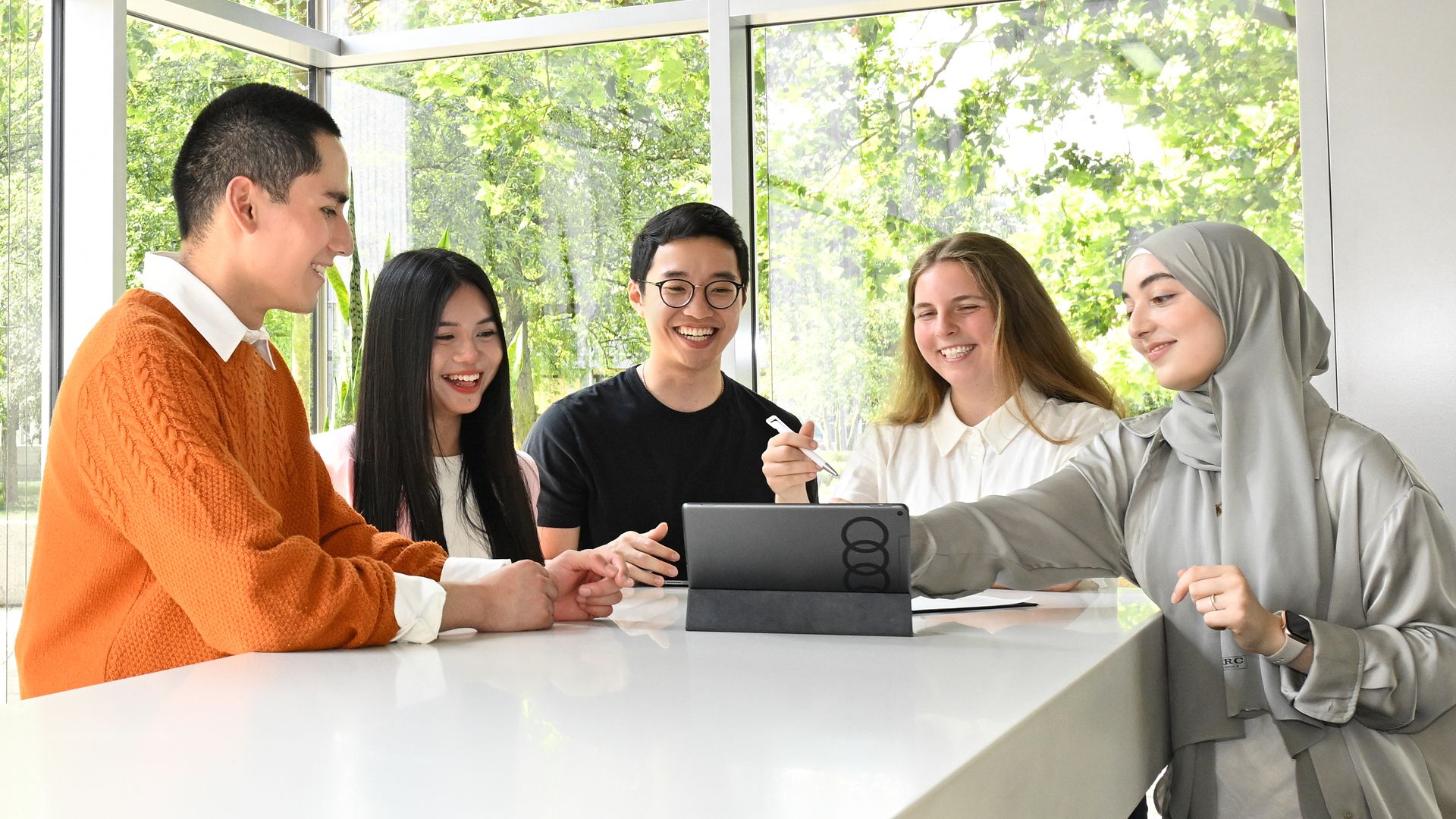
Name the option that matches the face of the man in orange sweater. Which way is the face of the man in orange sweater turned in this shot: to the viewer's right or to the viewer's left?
to the viewer's right

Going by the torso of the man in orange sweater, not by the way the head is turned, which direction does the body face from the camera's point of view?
to the viewer's right

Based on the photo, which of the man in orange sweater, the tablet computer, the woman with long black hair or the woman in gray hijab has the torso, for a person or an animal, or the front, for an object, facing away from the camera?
the tablet computer

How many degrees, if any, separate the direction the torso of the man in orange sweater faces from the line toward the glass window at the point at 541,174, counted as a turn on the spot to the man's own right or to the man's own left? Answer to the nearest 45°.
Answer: approximately 90° to the man's own left

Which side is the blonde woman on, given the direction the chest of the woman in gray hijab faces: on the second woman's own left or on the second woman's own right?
on the second woman's own right

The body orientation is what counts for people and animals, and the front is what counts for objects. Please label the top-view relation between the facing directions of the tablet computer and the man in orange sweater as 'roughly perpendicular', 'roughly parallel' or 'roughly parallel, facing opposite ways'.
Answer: roughly perpendicular

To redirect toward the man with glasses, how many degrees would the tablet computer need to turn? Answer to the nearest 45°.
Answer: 0° — it already faces them

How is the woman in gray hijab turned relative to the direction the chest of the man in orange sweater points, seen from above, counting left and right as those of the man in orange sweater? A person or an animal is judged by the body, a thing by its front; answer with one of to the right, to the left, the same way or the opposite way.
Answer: the opposite way

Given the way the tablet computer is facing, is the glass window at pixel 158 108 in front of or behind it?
in front

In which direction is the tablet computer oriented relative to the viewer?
away from the camera

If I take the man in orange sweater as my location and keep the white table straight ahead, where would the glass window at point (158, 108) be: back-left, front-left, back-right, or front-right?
back-left
